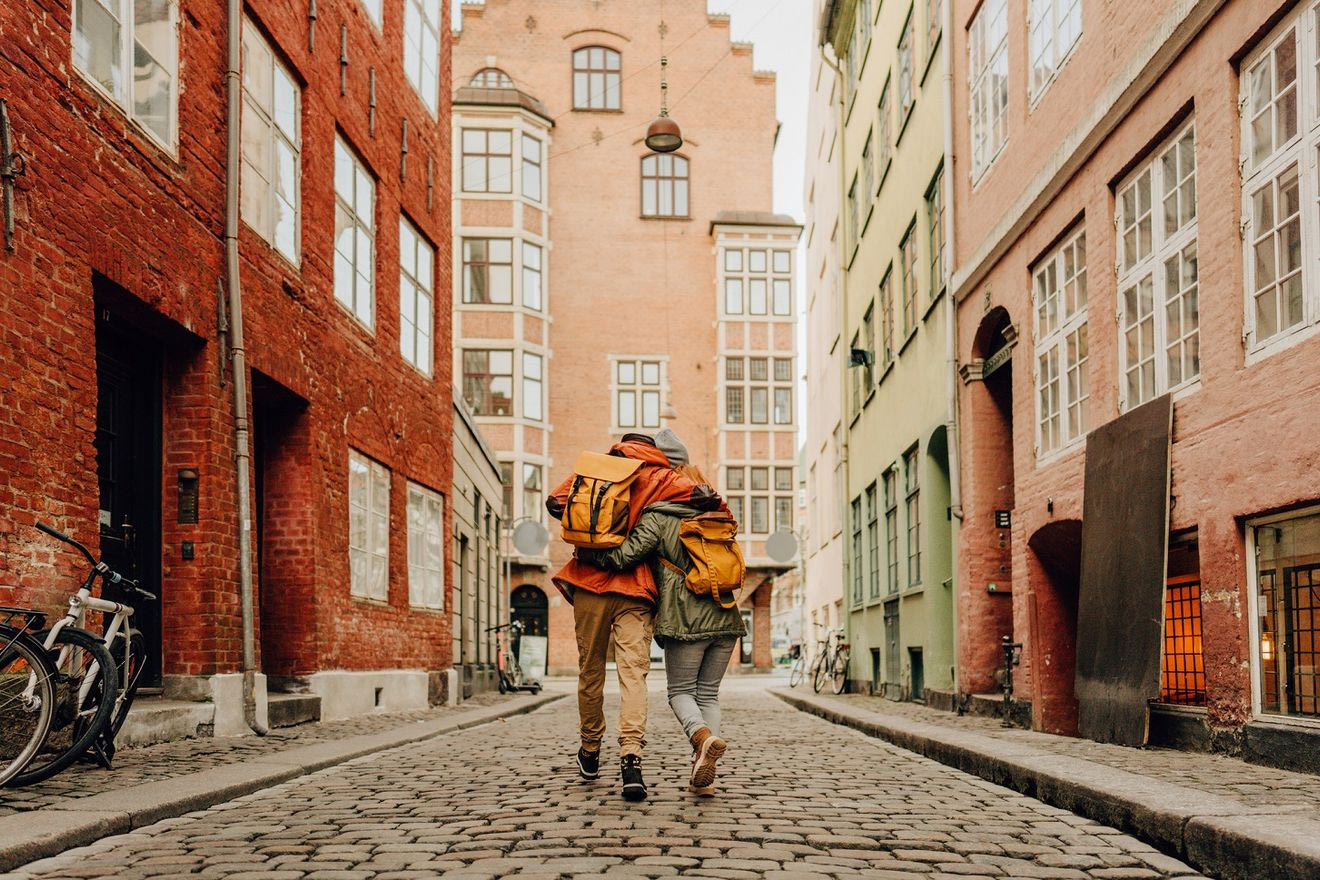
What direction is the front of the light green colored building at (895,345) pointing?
to the viewer's left

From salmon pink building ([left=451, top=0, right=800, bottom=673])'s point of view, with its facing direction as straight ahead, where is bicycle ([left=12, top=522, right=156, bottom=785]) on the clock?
The bicycle is roughly at 12 o'clock from the salmon pink building.

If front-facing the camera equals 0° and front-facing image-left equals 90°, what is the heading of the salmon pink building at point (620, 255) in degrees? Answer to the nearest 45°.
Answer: approximately 0°

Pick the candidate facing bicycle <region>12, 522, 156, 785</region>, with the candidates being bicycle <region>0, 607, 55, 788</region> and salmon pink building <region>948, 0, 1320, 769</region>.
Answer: the salmon pink building

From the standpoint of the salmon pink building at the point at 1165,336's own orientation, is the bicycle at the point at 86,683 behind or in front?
in front

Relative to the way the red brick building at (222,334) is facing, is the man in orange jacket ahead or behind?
ahead
